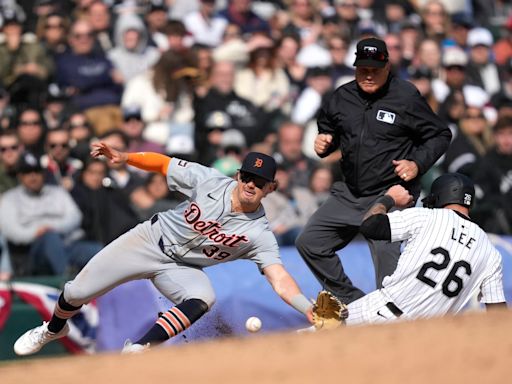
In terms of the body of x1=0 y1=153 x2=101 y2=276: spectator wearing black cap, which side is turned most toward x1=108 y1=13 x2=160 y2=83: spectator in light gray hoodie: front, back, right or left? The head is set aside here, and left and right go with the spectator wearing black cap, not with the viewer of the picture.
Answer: back

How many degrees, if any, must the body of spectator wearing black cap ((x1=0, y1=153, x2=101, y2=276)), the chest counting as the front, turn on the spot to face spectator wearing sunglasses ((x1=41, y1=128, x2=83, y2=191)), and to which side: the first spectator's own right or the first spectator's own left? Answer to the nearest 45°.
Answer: approximately 180°

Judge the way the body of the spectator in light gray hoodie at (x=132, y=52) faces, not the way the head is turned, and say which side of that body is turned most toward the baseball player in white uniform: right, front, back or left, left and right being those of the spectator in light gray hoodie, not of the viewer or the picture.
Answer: front

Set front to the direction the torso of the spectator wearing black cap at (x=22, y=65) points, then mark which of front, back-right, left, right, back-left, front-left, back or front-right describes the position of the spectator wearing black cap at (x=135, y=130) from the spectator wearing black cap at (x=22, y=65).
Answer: front-left

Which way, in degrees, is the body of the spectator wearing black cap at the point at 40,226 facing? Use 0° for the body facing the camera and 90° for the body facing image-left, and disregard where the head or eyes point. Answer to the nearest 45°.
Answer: approximately 0°

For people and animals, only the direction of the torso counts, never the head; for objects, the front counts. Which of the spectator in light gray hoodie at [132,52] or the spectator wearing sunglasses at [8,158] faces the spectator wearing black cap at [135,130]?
the spectator in light gray hoodie

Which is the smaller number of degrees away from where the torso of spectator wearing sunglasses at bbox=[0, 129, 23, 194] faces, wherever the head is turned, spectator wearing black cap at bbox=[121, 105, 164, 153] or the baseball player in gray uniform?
the baseball player in gray uniform

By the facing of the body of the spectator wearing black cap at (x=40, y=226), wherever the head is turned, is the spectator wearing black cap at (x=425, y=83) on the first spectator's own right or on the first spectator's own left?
on the first spectator's own left

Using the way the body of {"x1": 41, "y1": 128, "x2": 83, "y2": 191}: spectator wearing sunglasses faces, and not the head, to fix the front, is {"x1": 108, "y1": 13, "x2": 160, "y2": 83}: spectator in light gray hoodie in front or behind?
behind

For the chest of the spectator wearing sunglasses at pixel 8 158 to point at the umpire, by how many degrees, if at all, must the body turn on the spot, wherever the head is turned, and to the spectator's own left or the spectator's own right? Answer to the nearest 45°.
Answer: approximately 45° to the spectator's own left

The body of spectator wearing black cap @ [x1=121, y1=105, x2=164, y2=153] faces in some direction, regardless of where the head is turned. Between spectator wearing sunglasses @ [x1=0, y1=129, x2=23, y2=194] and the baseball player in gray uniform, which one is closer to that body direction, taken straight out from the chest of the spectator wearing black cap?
the baseball player in gray uniform

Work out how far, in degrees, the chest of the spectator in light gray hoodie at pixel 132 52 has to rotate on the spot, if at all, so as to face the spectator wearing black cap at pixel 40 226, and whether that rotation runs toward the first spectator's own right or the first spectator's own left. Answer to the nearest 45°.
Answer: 0° — they already face them
